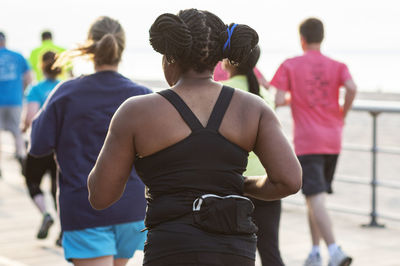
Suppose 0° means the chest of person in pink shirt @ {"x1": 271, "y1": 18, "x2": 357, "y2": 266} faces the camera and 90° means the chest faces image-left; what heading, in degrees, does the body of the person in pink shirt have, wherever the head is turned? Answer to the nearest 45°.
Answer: approximately 180°

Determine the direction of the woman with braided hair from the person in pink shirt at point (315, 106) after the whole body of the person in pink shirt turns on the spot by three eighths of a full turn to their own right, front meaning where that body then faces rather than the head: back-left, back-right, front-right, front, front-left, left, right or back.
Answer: front-right

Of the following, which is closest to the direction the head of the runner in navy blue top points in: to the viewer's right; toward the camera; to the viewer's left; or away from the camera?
away from the camera

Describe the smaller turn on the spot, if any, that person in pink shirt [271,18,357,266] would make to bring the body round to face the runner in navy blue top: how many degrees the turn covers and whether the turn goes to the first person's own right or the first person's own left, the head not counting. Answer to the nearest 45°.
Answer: approximately 135° to the first person's own left
